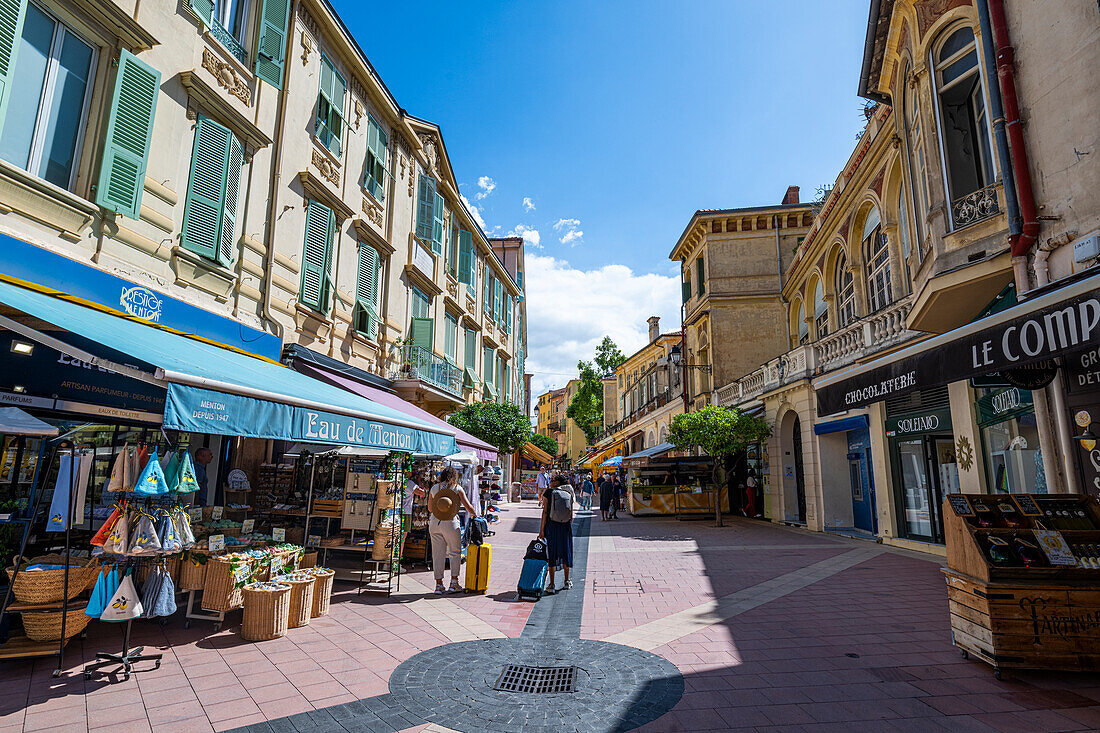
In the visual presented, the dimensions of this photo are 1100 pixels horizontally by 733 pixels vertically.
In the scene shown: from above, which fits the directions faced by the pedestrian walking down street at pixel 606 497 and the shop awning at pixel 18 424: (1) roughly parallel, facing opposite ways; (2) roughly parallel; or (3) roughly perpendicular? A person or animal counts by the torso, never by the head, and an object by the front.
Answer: roughly perpendicular

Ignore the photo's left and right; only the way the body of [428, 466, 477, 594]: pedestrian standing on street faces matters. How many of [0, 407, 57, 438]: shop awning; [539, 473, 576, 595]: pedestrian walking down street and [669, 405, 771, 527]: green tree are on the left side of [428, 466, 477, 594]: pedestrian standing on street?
1

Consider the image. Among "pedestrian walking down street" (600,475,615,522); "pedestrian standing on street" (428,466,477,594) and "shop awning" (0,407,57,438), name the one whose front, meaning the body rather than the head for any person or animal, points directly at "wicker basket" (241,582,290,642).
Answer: the shop awning

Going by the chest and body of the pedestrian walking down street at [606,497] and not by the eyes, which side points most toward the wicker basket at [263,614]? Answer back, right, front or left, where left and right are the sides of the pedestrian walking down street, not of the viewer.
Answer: back

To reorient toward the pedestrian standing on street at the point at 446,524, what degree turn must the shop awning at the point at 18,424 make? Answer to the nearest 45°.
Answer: approximately 45° to its left

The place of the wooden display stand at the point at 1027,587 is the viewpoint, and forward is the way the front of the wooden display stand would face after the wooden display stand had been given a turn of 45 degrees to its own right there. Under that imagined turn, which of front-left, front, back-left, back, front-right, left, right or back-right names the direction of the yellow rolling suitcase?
front-right

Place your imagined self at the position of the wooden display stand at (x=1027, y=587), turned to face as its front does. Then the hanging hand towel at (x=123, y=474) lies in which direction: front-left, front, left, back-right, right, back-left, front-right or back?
front-right

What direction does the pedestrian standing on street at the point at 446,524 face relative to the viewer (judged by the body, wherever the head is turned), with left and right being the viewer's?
facing away from the viewer

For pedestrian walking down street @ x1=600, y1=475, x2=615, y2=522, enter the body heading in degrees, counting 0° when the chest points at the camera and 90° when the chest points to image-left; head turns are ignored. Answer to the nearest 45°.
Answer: approximately 180°

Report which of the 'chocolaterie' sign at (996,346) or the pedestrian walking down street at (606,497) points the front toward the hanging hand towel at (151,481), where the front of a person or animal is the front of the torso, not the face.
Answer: the 'chocolaterie' sign
